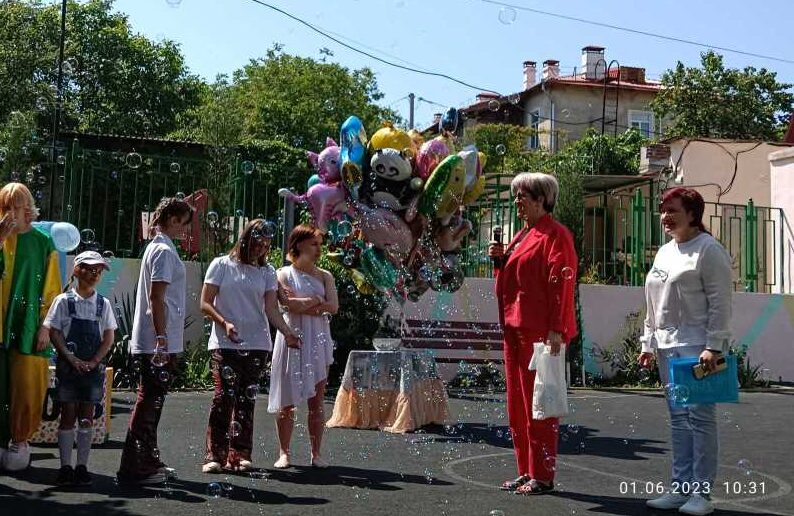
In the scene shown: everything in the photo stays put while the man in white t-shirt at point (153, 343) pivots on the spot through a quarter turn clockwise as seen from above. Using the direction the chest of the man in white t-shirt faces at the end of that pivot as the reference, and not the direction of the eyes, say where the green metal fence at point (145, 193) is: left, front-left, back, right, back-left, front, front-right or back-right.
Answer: back

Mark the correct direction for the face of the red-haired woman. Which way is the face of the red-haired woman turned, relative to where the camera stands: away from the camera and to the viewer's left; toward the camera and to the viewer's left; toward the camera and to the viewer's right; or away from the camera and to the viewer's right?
toward the camera and to the viewer's left

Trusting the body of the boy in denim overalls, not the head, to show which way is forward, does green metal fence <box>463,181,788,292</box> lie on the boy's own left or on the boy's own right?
on the boy's own left

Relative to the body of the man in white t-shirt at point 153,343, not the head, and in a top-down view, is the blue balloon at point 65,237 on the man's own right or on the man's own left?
on the man's own left

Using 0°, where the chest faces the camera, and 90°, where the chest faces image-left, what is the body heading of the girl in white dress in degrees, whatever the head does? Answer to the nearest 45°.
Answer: approximately 0°

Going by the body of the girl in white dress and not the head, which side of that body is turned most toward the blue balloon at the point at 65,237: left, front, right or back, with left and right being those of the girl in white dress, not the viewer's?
right

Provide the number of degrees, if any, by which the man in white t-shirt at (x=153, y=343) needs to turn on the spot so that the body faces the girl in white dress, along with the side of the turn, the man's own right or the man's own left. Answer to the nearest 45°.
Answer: approximately 45° to the man's own left

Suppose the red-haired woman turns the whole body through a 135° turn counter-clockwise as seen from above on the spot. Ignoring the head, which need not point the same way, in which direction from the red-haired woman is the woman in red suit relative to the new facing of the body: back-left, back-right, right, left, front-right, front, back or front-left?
back

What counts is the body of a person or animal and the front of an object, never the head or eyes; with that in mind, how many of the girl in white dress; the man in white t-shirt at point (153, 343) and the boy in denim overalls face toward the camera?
2

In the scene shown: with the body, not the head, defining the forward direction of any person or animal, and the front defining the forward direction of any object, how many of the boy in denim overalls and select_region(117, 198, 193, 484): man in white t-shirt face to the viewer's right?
1

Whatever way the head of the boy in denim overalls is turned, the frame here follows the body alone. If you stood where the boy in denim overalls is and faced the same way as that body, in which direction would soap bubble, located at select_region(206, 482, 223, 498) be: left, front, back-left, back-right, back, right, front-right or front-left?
front-left

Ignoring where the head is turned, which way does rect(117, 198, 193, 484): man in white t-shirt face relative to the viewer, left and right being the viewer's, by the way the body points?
facing to the right of the viewer

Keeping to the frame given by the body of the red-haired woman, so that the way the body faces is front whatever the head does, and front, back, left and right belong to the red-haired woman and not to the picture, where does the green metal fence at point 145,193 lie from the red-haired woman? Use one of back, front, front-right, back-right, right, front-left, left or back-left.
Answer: right

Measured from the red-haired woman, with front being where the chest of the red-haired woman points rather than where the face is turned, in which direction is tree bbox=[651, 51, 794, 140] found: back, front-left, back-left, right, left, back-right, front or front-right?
back-right

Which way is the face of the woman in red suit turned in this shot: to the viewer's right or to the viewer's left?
to the viewer's left
